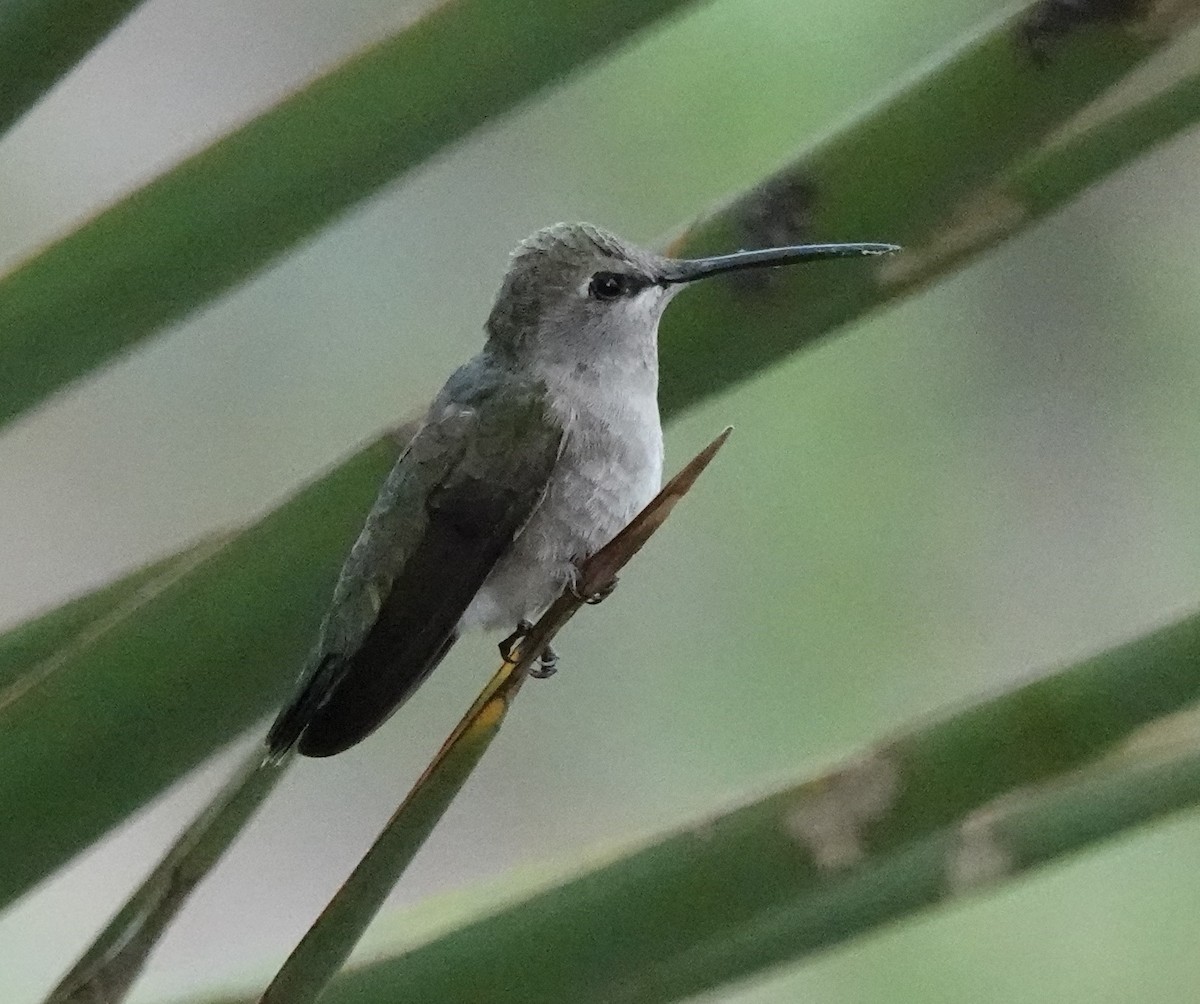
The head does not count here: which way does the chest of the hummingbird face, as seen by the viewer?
to the viewer's right
